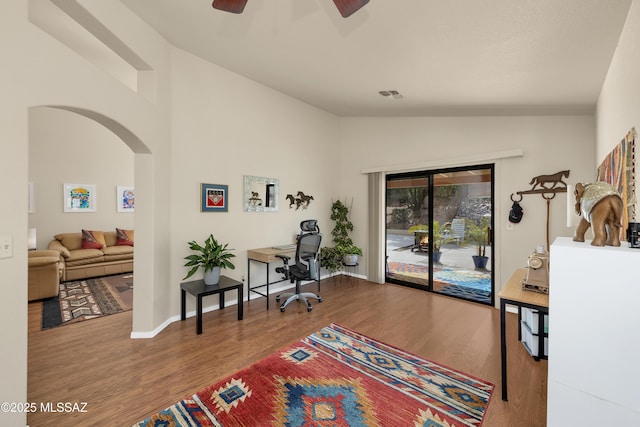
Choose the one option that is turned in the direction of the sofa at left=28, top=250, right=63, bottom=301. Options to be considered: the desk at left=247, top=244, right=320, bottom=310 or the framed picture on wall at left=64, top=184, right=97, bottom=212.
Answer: the framed picture on wall

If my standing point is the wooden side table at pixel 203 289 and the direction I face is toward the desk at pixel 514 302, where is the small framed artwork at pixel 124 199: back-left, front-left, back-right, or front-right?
back-left

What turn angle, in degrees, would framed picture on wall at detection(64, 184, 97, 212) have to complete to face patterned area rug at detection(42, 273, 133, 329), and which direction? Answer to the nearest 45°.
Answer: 0° — it already faces it

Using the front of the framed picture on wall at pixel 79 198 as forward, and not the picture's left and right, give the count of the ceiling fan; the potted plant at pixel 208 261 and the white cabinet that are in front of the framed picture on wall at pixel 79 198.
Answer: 3

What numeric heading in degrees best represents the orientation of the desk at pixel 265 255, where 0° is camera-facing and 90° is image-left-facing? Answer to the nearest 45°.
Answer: approximately 315°

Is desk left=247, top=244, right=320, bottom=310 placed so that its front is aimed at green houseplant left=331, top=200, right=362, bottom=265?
no

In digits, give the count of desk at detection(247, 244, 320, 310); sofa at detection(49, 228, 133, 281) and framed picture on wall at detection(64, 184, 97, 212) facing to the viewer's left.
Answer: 0

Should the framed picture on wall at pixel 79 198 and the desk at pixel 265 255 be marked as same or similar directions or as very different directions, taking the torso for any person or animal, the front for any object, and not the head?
same or similar directions

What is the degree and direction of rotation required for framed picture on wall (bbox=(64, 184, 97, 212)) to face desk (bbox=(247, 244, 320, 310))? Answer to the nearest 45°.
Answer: approximately 45° to its left

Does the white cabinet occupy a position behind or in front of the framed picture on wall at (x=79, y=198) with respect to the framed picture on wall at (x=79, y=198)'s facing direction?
in front

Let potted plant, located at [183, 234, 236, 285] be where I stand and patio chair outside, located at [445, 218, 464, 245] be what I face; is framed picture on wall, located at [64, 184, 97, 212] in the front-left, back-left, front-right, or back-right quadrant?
back-left

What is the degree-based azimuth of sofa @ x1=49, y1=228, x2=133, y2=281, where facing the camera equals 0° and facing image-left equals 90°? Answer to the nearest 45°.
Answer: approximately 315°

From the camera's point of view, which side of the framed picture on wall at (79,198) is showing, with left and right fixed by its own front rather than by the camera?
front

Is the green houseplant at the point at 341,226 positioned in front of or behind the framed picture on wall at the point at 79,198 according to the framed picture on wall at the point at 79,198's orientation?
in front

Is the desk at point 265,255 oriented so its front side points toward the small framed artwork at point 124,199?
no
